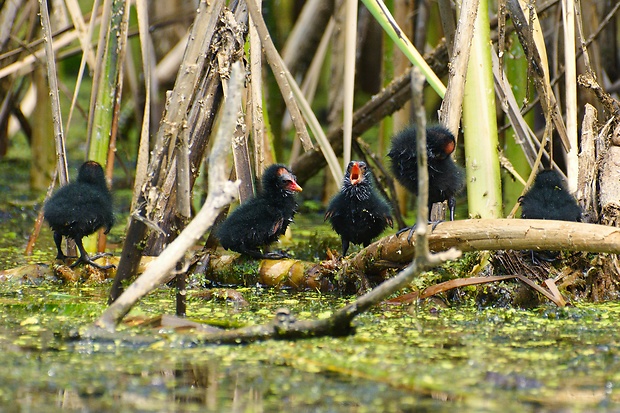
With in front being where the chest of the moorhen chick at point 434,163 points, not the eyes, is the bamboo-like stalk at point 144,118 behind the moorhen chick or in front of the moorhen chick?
behind

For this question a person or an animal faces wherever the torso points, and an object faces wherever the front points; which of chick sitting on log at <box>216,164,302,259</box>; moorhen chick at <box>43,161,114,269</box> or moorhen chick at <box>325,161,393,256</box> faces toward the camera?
moorhen chick at <box>325,161,393,256</box>

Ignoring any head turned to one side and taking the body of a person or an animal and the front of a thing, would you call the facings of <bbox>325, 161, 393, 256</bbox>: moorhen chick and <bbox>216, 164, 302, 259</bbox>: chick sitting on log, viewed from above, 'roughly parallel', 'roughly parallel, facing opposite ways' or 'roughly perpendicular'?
roughly perpendicular

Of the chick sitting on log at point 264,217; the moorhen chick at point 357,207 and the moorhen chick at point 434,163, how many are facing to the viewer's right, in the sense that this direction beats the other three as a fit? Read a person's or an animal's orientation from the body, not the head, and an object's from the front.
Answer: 2

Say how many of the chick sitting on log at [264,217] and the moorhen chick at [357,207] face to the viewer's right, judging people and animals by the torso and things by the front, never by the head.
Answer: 1

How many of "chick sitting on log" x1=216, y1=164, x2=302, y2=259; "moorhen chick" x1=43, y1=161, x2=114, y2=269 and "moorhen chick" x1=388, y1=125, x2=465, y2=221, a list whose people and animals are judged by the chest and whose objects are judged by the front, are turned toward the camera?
0

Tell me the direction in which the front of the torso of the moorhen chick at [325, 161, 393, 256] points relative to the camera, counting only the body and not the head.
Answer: toward the camera

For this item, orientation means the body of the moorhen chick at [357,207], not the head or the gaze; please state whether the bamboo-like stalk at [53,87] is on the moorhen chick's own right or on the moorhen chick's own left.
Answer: on the moorhen chick's own right

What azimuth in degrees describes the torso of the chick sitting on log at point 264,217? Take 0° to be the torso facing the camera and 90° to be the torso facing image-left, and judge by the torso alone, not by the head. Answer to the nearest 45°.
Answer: approximately 270°

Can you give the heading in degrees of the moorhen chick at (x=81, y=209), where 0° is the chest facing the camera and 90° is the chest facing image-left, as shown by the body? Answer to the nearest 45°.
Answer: approximately 225°

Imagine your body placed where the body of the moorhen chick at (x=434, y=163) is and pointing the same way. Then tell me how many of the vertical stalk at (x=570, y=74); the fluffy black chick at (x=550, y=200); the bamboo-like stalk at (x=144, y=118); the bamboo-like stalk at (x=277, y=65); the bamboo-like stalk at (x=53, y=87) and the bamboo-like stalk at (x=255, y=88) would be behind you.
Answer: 4

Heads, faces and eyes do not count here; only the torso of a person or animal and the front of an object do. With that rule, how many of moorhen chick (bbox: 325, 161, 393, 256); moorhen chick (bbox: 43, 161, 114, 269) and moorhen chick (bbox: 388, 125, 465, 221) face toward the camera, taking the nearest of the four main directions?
1

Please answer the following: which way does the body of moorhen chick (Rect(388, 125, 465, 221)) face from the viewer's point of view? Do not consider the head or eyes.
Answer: to the viewer's right
